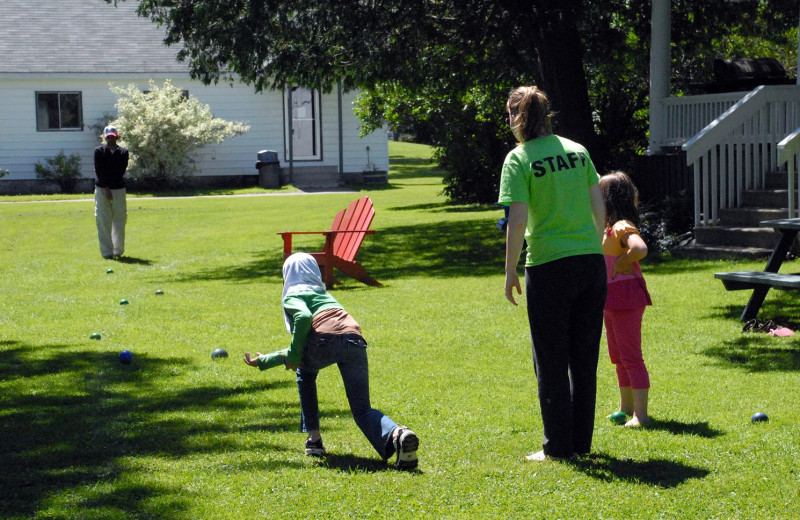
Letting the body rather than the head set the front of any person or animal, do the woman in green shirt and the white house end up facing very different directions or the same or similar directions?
very different directions

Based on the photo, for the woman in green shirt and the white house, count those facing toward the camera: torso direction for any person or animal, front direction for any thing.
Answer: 1

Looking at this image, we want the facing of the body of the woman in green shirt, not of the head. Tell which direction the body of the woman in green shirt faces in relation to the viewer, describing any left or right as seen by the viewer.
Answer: facing away from the viewer and to the left of the viewer

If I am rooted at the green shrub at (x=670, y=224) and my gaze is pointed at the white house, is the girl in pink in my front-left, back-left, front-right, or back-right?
back-left

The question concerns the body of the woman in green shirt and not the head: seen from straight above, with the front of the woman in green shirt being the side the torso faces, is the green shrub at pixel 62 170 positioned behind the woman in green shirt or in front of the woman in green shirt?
in front

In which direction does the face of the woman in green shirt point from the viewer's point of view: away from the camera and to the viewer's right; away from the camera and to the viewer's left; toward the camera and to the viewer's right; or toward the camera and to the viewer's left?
away from the camera and to the viewer's left

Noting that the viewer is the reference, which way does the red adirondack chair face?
facing the viewer and to the left of the viewer

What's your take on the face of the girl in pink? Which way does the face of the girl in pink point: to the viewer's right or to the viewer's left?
to the viewer's left

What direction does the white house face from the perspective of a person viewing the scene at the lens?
facing the viewer

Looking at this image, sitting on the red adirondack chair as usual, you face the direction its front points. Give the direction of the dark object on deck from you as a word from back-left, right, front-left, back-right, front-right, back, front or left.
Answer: back

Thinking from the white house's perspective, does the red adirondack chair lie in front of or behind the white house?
in front
